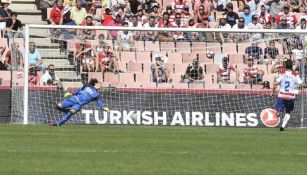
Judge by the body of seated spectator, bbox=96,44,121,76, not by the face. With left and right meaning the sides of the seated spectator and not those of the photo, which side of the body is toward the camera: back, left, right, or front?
front

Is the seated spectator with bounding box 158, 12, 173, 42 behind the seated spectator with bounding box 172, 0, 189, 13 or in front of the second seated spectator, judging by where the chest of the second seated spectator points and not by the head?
in front

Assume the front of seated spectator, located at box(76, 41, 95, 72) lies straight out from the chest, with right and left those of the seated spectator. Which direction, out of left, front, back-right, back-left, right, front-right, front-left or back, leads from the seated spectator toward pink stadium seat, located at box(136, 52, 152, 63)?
left

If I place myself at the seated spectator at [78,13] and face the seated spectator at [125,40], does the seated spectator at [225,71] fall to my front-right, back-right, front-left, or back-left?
front-left

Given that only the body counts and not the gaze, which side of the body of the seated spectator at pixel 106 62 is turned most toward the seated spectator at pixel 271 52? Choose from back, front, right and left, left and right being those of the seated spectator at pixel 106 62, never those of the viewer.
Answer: left

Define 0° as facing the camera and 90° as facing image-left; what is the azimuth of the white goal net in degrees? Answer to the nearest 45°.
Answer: approximately 0°

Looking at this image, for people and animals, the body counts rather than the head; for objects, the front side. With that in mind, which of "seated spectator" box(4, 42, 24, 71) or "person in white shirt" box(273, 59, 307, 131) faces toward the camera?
the seated spectator

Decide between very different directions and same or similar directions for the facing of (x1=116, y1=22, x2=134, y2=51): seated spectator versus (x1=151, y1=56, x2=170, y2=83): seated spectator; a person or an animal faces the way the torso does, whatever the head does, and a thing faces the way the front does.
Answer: same or similar directions

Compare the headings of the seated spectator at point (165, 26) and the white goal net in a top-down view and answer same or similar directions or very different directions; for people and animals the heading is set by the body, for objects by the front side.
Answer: same or similar directions

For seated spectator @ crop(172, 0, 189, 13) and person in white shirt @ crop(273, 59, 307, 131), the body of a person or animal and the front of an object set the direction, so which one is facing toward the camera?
the seated spectator

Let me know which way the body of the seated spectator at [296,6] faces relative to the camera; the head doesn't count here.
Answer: toward the camera

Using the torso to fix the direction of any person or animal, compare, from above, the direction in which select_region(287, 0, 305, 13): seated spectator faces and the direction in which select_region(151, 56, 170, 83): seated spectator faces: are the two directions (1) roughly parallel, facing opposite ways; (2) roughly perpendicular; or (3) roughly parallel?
roughly parallel

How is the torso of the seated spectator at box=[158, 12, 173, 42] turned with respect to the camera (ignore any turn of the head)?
toward the camera

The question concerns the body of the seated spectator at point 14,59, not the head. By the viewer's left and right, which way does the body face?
facing the viewer

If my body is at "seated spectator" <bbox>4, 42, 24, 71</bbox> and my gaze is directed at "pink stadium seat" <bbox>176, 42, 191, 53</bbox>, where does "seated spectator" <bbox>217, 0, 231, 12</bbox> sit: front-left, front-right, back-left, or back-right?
front-left
